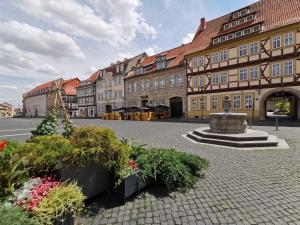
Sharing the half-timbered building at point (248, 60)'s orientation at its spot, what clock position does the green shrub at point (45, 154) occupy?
The green shrub is roughly at 11 o'clock from the half-timbered building.

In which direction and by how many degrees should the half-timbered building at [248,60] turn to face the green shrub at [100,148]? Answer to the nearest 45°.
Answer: approximately 45° to its left

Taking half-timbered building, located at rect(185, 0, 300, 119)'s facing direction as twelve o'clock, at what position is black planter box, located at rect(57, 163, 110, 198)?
The black planter box is roughly at 11 o'clock from the half-timbered building.

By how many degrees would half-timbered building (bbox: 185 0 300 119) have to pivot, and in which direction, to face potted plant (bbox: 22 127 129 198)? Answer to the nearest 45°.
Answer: approximately 45° to its left

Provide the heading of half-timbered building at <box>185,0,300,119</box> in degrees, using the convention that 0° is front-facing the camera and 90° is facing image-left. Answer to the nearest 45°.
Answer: approximately 45°

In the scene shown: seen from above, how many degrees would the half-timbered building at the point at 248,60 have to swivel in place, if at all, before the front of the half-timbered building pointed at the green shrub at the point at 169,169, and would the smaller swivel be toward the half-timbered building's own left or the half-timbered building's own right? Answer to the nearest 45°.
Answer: approximately 45° to the half-timbered building's own left
